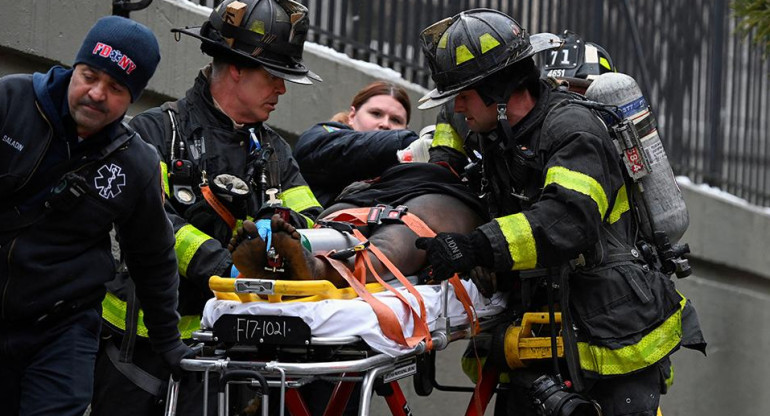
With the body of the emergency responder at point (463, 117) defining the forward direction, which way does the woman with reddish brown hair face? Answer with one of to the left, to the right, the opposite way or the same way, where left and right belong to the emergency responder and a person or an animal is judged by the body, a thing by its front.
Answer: to the left

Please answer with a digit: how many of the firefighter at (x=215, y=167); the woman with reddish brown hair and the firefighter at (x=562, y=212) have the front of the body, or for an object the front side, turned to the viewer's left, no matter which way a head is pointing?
1

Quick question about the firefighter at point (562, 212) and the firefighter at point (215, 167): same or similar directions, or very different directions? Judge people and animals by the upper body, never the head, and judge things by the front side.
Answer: very different directions

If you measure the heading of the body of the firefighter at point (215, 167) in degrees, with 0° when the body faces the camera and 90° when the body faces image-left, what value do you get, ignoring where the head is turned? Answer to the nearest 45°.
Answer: approximately 315°

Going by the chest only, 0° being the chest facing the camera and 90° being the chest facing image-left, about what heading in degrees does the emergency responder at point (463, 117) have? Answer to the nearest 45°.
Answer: approximately 45°

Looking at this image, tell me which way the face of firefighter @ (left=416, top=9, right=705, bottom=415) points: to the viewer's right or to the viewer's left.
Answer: to the viewer's left

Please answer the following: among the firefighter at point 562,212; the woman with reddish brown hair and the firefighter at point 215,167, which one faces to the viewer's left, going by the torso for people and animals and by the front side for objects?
the firefighter at point 562,212

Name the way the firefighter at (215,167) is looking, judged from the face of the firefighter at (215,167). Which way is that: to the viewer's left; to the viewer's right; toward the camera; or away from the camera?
to the viewer's right

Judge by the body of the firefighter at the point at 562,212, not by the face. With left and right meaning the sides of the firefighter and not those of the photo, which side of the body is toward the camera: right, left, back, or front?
left

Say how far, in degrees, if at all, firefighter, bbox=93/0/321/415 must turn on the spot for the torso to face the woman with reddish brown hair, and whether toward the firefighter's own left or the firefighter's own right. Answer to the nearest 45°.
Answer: approximately 90° to the firefighter's own left
